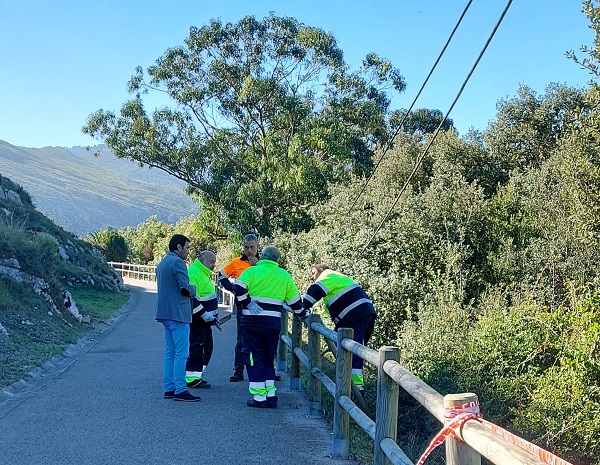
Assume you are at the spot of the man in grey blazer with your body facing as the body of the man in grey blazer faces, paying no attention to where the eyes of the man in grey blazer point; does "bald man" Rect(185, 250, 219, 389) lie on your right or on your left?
on your left

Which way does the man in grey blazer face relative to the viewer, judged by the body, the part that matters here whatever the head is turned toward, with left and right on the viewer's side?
facing to the right of the viewer

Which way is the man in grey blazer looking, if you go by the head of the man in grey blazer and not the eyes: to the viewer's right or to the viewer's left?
to the viewer's right

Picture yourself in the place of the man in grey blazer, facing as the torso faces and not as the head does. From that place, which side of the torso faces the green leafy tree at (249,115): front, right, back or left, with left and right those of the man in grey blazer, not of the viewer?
left
